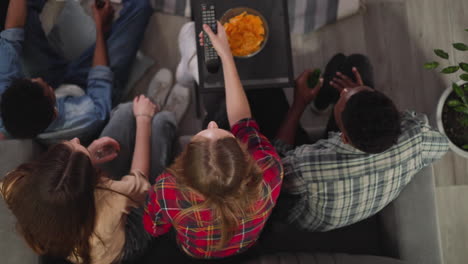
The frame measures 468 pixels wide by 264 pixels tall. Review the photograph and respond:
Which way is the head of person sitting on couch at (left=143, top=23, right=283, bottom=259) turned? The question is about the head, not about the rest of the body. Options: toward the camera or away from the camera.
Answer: away from the camera

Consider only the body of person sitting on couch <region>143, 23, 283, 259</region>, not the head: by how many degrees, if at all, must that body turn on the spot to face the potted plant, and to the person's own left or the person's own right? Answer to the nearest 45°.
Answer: approximately 45° to the person's own right

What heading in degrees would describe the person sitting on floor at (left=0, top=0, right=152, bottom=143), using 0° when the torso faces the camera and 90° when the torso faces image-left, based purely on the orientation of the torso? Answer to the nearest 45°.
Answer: approximately 180°

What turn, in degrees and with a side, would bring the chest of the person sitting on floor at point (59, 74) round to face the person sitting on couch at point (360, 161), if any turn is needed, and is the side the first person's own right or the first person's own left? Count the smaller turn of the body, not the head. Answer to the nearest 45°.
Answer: approximately 135° to the first person's own right

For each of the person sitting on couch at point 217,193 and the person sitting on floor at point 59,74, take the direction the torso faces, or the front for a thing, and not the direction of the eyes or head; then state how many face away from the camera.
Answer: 2

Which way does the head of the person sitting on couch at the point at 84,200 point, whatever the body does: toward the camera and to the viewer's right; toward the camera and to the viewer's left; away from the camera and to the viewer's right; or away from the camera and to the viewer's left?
away from the camera and to the viewer's right

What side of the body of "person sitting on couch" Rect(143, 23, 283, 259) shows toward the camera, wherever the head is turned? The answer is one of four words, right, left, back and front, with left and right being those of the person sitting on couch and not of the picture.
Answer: back
